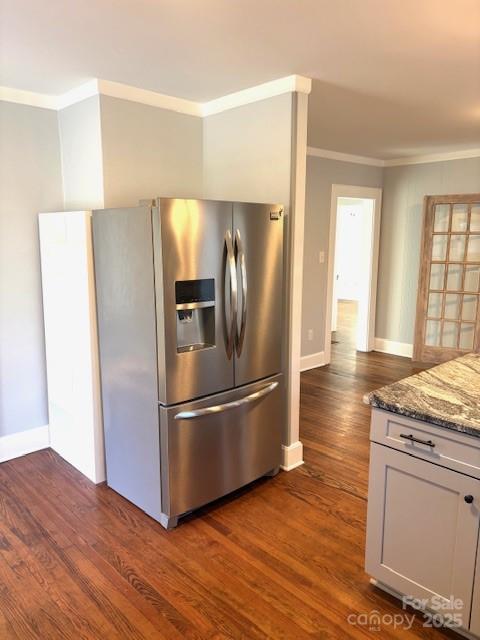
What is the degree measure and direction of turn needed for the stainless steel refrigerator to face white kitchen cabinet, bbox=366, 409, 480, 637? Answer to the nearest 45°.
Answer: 0° — it already faces it

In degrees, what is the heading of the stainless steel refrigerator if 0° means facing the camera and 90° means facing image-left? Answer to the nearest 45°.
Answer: approximately 315°

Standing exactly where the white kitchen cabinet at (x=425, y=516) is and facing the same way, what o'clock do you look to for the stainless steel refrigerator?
The stainless steel refrigerator is roughly at 2 o'clock from the white kitchen cabinet.

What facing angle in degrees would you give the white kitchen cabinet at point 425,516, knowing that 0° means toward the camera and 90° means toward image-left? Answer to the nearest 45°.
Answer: approximately 45°

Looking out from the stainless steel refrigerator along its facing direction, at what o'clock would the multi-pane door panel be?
The multi-pane door panel is roughly at 9 o'clock from the stainless steel refrigerator.

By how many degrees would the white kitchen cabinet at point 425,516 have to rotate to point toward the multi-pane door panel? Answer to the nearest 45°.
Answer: approximately 135° to its right

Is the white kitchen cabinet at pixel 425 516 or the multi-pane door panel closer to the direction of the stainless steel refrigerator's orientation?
the white kitchen cabinet

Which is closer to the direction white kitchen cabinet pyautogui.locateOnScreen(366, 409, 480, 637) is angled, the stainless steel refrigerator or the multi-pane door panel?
the stainless steel refrigerator
